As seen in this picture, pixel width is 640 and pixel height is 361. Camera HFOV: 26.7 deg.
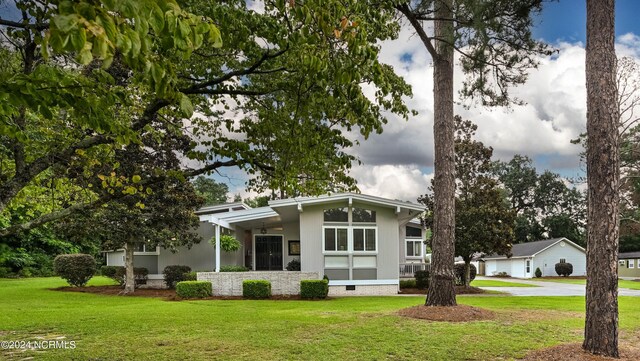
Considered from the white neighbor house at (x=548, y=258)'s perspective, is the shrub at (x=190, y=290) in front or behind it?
in front

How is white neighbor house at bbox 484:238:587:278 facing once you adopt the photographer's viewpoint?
facing the viewer and to the left of the viewer

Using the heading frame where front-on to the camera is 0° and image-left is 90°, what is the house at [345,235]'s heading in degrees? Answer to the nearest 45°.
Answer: approximately 0°

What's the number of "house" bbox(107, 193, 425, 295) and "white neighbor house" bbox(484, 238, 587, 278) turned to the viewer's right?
0

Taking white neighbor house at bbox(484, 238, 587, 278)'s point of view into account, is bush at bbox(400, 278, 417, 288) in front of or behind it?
in front

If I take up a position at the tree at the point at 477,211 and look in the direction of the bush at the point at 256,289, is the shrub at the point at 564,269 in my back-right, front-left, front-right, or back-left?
back-right

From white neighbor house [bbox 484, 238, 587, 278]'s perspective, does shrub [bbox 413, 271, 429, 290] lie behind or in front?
in front

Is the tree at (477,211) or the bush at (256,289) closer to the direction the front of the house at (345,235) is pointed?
the bush
